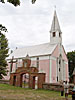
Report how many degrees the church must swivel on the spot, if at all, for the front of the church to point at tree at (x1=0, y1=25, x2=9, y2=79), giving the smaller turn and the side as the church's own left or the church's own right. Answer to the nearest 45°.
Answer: approximately 135° to the church's own right

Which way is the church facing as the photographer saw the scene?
facing the viewer and to the right of the viewer

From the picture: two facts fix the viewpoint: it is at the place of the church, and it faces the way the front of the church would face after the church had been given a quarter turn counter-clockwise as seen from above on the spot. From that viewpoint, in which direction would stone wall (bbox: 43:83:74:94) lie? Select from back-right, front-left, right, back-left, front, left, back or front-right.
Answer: back-right
